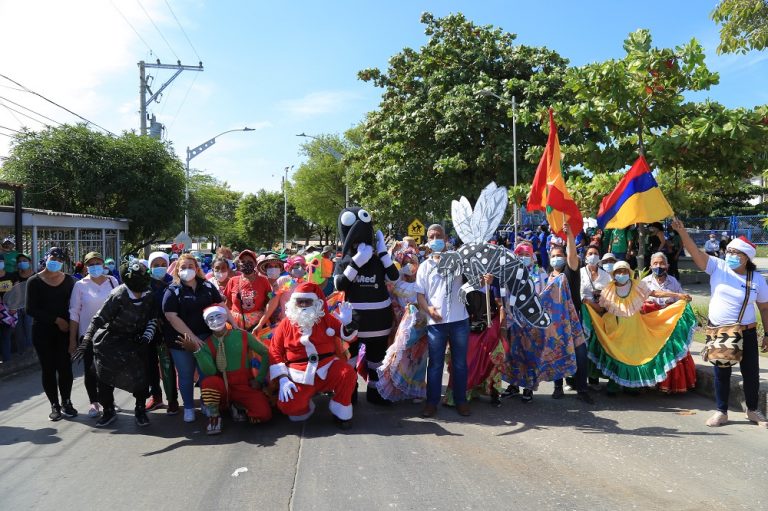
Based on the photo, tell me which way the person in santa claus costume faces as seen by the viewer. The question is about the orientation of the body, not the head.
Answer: toward the camera

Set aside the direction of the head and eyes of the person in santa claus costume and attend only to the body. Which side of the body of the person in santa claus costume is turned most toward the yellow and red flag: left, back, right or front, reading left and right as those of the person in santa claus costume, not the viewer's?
left

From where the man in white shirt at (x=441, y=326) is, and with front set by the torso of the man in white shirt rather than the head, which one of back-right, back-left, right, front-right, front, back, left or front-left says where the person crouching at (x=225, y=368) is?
right

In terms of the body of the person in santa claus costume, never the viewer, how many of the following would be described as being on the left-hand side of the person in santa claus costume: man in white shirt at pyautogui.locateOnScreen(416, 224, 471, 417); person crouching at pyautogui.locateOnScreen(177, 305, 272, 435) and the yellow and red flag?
2

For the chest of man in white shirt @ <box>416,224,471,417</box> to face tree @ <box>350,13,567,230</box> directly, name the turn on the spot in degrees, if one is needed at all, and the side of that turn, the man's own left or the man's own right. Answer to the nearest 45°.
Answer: approximately 180°

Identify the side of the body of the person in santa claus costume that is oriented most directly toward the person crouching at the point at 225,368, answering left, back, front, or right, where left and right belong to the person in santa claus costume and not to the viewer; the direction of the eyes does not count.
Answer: right

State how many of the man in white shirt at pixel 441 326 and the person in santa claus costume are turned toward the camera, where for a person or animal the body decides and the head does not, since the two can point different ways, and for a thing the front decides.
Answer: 2

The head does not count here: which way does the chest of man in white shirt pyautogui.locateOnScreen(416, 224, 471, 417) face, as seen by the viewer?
toward the camera

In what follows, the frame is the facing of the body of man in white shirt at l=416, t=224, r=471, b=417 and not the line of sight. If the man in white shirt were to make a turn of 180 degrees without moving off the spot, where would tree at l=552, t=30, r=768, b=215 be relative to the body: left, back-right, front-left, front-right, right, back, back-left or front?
front-right

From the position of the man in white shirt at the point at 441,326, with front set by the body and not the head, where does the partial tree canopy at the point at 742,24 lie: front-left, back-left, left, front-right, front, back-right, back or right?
back-left
